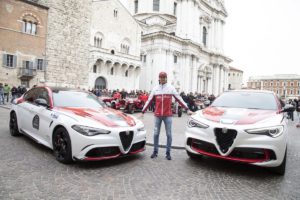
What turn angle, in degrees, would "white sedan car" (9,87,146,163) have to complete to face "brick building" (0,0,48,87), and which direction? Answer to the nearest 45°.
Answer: approximately 135° to its left

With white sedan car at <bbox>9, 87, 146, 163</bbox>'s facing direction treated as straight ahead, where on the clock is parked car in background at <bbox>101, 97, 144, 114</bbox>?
The parked car in background is roughly at 8 o'clock from the white sedan car.

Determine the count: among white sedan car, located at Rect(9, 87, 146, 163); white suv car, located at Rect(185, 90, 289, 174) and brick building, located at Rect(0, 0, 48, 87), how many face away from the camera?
0

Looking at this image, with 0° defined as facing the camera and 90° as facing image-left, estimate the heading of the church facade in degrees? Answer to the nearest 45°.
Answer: approximately 315°

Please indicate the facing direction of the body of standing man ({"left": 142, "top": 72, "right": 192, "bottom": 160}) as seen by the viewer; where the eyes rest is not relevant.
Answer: toward the camera

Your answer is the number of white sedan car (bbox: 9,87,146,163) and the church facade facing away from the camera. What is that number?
0

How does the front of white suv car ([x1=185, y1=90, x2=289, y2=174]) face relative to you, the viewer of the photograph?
facing the viewer and to the left of the viewer

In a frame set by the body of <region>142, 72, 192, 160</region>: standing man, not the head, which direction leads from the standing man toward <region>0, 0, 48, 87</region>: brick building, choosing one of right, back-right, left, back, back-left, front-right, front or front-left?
back-right

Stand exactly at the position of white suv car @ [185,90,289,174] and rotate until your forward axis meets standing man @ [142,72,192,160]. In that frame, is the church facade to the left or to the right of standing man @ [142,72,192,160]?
right

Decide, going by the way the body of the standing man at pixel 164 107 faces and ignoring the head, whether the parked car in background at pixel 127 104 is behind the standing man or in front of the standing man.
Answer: behind

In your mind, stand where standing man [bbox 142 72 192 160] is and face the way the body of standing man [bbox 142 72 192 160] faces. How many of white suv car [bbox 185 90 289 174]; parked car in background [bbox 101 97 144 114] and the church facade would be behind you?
2

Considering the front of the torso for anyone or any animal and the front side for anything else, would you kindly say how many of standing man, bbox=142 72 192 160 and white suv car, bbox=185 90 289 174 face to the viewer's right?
0

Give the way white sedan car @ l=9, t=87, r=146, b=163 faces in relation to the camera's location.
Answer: facing the viewer and to the right of the viewer

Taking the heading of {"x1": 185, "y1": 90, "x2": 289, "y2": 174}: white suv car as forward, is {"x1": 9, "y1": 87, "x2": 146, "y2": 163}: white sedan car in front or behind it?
in front
